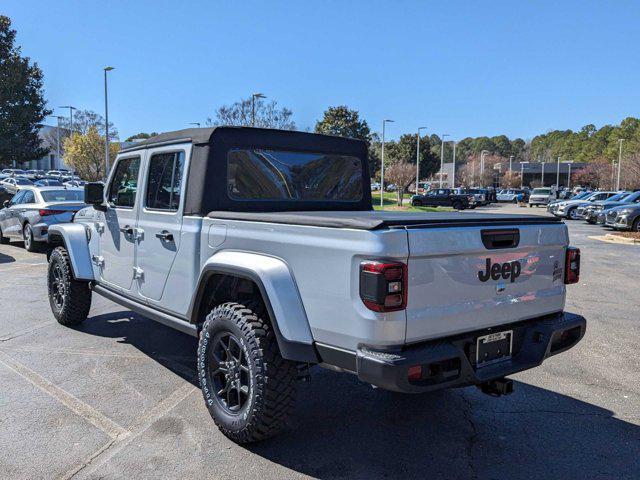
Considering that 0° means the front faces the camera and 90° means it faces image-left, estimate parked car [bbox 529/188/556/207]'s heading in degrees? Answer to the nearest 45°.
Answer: approximately 45°

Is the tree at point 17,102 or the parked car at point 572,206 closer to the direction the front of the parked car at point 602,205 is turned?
the tree

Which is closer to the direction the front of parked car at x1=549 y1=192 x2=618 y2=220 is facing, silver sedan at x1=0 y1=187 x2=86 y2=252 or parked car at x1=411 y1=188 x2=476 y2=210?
the silver sedan

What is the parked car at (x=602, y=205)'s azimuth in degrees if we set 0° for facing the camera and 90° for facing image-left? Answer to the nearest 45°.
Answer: approximately 45°

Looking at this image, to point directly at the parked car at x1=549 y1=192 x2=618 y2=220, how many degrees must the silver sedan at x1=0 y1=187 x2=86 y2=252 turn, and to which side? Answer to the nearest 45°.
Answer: approximately 135° to its right

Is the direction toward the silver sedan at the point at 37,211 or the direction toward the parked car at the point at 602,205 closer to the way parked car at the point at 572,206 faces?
the silver sedan

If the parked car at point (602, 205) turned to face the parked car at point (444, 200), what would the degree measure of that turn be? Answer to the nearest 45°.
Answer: approximately 90° to its right

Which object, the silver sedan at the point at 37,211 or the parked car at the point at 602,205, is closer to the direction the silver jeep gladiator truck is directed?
the silver sedan

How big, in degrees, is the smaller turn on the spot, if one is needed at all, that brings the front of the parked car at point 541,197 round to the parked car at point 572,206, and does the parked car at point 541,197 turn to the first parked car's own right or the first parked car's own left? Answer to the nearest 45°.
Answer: approximately 45° to the first parked car's own left

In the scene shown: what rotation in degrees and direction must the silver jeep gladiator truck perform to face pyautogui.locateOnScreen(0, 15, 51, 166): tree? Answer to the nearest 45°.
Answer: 0° — it already faces it

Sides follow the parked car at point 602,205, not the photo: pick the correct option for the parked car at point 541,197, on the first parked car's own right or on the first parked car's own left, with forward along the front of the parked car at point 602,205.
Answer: on the first parked car's own right

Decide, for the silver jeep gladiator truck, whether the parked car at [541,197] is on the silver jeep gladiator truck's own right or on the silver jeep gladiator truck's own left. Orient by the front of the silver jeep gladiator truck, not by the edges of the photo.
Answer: on the silver jeep gladiator truck's own right
